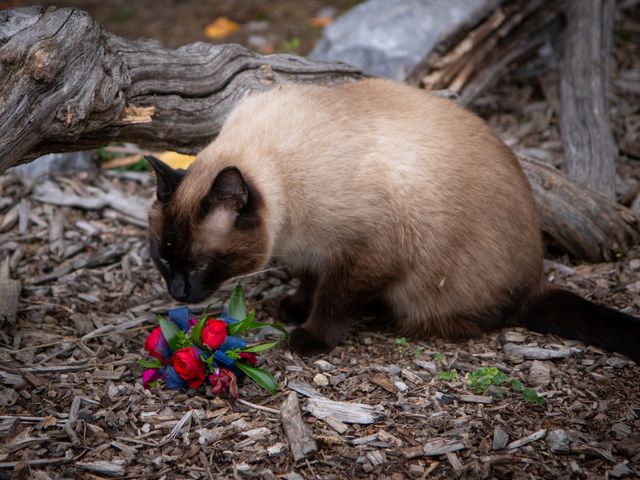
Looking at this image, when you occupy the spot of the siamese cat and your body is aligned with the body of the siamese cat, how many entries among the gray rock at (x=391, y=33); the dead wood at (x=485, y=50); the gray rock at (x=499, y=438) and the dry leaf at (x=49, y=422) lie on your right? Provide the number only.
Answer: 2

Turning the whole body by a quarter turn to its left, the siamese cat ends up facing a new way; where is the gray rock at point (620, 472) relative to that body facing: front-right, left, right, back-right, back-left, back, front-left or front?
front-left

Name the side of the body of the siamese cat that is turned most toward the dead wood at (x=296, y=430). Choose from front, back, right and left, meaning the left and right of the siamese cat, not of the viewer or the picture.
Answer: left

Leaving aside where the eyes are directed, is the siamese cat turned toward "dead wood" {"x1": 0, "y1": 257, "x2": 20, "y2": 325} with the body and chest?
yes

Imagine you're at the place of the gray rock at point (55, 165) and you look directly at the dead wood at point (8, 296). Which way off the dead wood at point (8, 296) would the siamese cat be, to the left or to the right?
left

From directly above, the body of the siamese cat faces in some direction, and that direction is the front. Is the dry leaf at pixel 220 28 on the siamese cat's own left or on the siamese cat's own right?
on the siamese cat's own right

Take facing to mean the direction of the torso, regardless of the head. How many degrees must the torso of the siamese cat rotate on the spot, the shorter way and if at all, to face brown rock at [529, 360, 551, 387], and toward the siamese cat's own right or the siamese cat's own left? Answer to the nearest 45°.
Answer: approximately 180°

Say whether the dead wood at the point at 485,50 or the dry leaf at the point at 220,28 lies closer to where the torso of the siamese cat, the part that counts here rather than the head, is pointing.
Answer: the dry leaf

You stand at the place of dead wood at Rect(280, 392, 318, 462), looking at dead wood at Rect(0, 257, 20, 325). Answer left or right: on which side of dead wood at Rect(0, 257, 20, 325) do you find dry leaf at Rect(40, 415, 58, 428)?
left

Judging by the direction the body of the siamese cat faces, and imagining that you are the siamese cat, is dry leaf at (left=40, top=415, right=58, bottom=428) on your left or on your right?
on your left

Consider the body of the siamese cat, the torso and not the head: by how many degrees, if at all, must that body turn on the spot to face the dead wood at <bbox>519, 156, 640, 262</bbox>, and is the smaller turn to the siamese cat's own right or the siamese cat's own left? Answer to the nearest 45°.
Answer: approximately 135° to the siamese cat's own right

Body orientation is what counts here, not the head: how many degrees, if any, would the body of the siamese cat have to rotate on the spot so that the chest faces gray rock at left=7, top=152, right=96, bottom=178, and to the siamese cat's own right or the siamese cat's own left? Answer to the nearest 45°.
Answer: approximately 45° to the siamese cat's own right

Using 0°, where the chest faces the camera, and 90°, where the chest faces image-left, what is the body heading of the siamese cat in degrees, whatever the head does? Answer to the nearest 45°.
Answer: approximately 90°

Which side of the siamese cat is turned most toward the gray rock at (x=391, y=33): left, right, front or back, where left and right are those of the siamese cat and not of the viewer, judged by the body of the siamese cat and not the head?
right

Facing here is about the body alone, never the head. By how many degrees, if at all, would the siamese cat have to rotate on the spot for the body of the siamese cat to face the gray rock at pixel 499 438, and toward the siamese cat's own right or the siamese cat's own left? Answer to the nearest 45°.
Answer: approximately 135° to the siamese cat's own left
